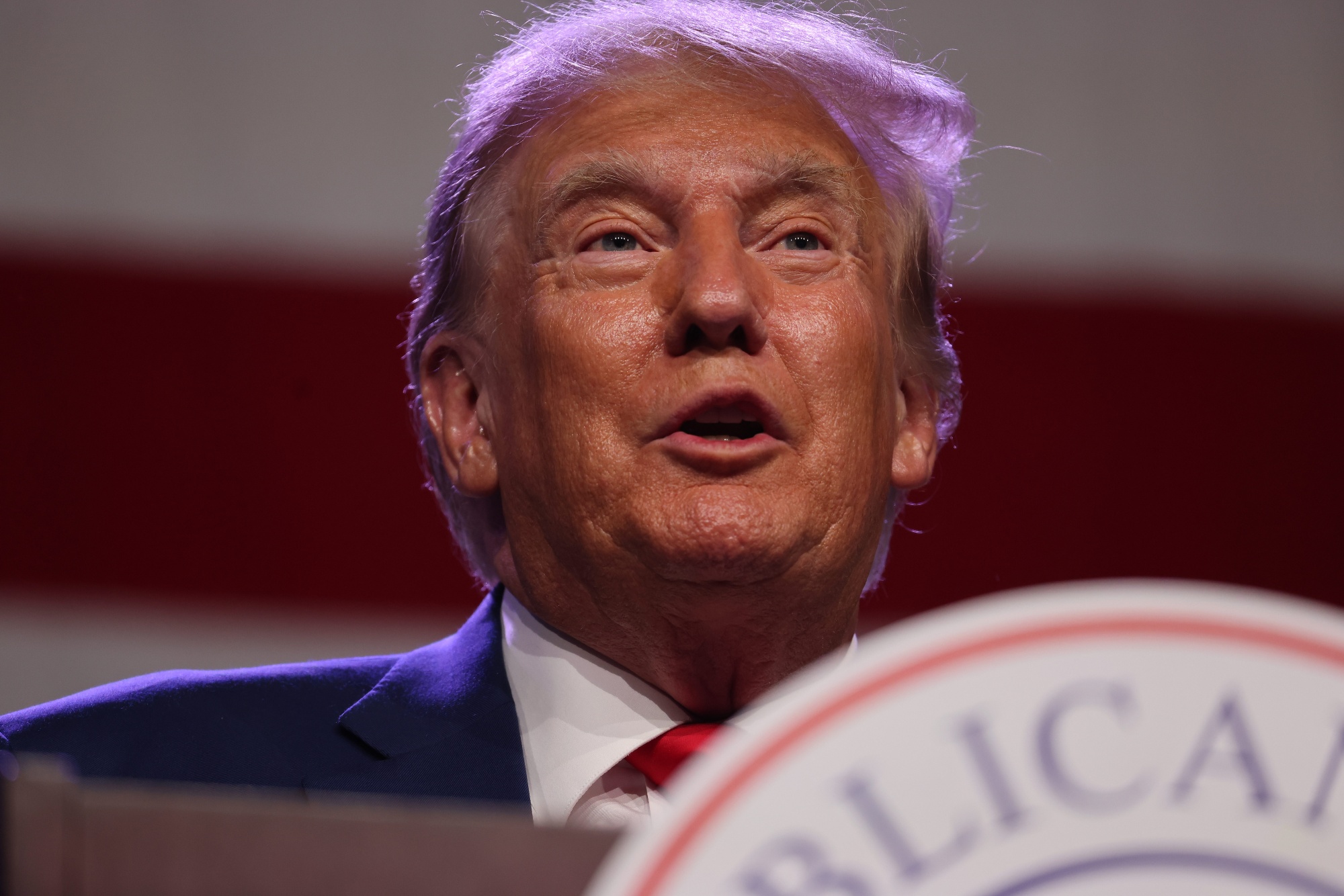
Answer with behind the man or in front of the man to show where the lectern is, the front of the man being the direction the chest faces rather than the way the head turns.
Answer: in front

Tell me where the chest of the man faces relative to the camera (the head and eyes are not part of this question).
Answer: toward the camera

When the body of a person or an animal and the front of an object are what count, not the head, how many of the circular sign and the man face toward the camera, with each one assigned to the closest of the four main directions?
2

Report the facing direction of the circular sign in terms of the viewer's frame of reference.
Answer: facing the viewer

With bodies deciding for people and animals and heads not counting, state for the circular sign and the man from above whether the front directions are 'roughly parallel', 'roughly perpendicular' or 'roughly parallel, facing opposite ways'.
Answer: roughly parallel

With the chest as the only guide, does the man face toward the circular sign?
yes
